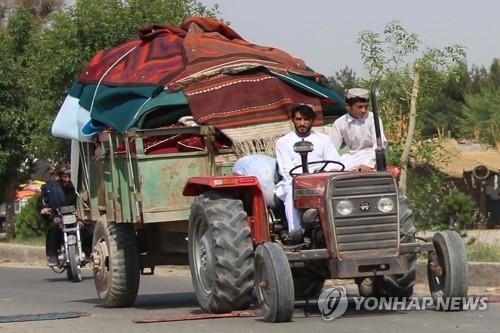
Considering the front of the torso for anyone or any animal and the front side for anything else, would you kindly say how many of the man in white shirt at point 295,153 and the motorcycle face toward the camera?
2

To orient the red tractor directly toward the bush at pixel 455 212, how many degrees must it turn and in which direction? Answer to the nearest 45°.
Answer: approximately 135° to its left

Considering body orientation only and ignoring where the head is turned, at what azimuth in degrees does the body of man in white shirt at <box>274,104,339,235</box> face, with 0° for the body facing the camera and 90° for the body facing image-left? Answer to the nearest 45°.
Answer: approximately 0°

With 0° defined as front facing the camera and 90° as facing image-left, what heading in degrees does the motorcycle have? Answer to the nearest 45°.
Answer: approximately 0°

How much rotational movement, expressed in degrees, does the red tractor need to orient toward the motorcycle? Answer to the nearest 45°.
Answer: approximately 180°

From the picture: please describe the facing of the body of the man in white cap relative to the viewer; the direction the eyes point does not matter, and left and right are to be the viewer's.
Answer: facing the viewer and to the right of the viewer
